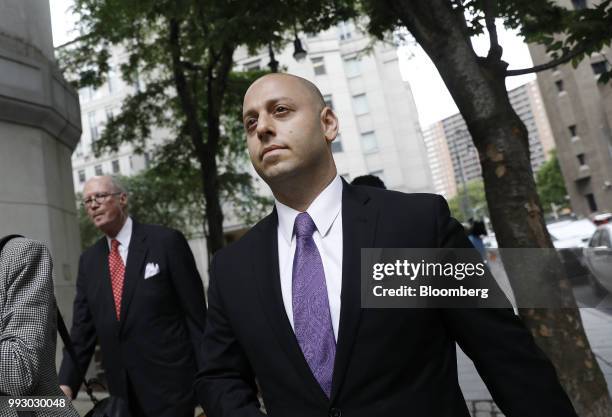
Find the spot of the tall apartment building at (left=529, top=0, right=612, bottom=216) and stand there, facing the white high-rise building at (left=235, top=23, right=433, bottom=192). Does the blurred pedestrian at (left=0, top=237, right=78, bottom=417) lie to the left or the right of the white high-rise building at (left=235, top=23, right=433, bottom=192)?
left

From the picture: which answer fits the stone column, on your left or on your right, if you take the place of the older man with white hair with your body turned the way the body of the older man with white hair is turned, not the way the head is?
on your right

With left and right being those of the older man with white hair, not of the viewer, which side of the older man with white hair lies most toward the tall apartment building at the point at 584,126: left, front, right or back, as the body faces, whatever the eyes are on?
back

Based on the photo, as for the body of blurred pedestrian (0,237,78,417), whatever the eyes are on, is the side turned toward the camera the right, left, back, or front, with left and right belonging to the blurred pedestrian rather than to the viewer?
left

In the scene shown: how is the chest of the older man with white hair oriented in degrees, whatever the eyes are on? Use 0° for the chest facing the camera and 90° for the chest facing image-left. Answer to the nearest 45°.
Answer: approximately 45°

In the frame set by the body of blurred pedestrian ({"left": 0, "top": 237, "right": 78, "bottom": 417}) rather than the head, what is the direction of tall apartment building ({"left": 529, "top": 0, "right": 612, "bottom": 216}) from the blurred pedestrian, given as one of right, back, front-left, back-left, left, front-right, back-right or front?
back-right

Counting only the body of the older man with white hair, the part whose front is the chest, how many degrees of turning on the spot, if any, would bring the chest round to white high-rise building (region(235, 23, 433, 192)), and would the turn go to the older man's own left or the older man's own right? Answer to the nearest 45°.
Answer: approximately 180°

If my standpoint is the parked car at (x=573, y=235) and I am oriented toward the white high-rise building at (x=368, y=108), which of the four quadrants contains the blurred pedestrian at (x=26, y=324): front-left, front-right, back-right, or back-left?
back-left
